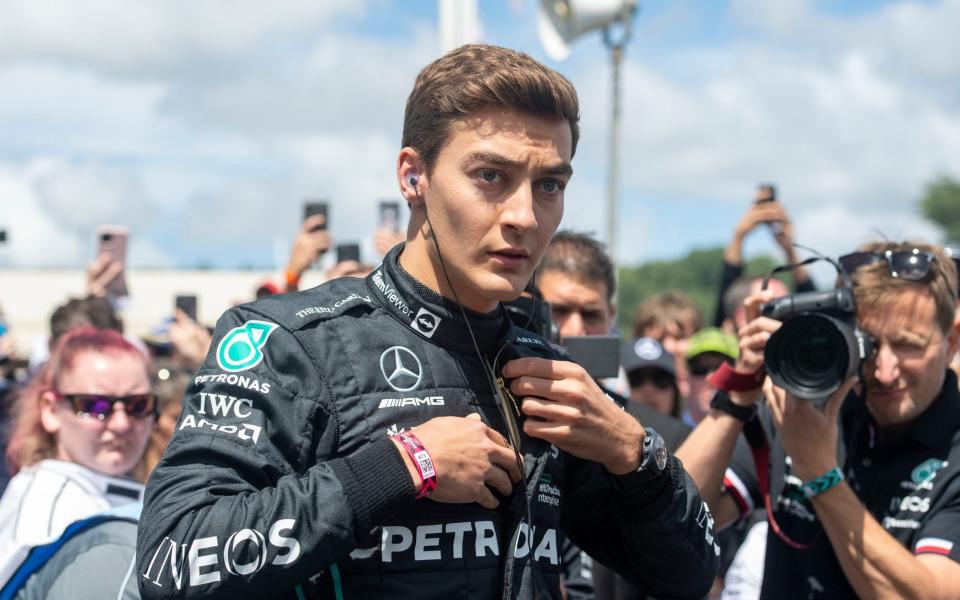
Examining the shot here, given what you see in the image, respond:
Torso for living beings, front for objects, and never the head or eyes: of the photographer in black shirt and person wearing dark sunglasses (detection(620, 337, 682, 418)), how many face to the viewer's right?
0

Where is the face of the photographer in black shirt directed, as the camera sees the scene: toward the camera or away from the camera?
toward the camera

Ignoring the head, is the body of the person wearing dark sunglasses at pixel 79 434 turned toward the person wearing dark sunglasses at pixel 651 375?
no

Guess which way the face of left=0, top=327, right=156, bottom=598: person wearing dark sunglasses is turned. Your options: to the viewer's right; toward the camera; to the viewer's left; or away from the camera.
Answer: toward the camera

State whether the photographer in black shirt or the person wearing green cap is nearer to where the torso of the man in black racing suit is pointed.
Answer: the photographer in black shirt

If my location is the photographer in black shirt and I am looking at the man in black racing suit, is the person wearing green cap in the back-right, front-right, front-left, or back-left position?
back-right

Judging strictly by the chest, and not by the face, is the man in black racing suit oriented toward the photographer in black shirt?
no

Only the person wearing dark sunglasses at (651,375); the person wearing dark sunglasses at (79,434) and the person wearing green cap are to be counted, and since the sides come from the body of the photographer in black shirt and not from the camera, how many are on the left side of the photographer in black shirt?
0

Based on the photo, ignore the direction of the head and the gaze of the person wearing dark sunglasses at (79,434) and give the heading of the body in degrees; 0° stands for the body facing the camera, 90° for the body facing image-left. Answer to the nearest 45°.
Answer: approximately 315°

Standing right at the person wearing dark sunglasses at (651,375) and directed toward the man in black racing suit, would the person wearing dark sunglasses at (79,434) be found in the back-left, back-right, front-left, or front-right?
front-right

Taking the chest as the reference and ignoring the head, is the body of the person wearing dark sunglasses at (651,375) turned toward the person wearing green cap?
no

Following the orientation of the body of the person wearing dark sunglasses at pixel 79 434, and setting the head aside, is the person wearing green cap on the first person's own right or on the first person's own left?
on the first person's own left

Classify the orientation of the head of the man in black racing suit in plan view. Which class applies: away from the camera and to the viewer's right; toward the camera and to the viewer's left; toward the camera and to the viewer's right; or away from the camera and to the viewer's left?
toward the camera and to the viewer's right

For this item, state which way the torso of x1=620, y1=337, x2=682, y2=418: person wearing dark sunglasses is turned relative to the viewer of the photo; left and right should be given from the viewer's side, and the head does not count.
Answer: facing the viewer

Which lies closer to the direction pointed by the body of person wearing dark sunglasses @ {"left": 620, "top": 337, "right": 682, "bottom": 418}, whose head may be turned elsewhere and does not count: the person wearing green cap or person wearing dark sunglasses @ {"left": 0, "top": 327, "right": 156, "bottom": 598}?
the person wearing dark sunglasses
